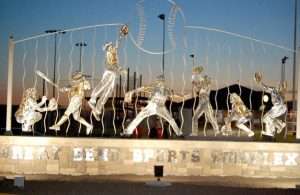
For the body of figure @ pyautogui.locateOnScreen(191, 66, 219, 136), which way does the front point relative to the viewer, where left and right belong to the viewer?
facing the viewer and to the left of the viewer

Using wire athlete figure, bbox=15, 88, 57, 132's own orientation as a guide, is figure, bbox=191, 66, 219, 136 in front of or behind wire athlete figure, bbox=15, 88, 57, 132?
in front

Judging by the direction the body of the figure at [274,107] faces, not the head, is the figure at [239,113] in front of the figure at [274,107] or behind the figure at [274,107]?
in front

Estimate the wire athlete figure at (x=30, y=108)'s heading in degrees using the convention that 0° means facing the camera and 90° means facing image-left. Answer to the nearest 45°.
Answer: approximately 270°

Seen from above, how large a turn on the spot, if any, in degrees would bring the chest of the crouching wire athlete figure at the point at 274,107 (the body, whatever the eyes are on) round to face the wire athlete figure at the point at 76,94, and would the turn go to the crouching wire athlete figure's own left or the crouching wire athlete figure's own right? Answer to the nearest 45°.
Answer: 0° — they already face it

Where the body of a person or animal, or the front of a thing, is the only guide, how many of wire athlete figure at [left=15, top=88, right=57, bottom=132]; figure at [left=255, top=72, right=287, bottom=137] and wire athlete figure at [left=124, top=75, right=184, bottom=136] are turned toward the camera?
1

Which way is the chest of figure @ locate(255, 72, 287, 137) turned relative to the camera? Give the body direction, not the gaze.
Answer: to the viewer's left
